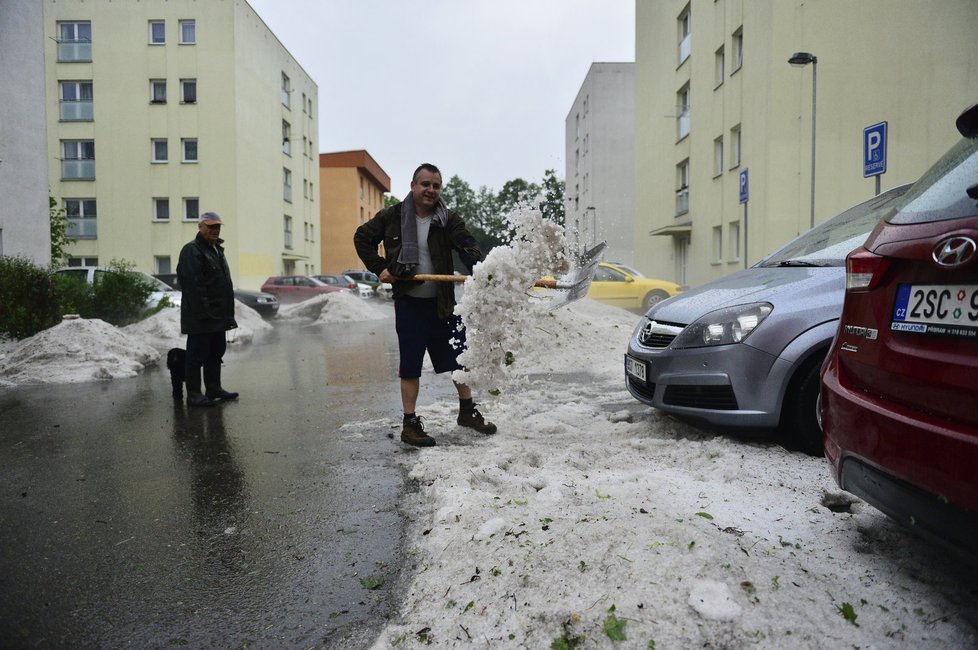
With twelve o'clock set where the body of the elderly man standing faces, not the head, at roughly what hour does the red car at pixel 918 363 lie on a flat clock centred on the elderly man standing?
The red car is roughly at 1 o'clock from the elderly man standing.

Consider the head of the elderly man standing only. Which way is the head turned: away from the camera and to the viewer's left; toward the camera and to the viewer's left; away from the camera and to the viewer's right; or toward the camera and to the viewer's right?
toward the camera and to the viewer's right

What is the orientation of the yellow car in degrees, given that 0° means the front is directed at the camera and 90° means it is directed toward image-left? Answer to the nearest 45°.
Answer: approximately 270°

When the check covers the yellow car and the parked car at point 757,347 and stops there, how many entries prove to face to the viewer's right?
1

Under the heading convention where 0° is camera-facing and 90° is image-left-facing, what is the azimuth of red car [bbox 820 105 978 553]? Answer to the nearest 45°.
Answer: approximately 225°

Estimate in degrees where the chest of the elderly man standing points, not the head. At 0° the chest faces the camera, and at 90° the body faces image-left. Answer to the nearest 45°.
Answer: approximately 315°

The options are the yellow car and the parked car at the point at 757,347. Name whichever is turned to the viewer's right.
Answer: the yellow car

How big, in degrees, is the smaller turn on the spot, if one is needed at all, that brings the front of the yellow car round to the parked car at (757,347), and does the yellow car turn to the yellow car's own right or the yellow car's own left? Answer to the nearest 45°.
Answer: approximately 90° to the yellow car's own right

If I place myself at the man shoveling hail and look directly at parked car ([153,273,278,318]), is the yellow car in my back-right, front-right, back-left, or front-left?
front-right

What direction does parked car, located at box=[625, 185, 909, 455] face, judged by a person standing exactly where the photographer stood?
facing the viewer and to the left of the viewer

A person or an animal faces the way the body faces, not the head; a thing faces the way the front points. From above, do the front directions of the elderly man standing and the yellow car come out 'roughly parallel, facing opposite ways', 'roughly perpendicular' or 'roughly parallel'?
roughly parallel

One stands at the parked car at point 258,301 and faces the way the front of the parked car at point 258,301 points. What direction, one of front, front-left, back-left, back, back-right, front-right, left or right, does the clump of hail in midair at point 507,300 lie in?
front-right

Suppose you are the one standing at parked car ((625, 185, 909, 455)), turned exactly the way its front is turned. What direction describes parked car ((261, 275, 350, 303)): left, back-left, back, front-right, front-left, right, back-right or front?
right

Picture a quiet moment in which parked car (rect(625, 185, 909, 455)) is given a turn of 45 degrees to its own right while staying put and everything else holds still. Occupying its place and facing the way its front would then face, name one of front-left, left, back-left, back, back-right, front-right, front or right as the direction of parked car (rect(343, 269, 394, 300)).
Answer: front-right
